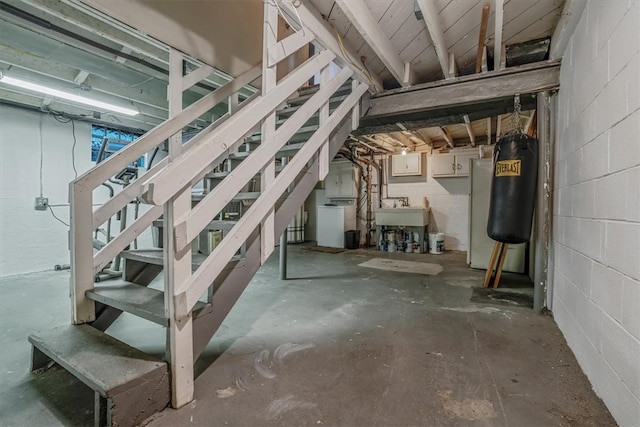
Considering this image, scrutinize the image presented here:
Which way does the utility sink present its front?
toward the camera

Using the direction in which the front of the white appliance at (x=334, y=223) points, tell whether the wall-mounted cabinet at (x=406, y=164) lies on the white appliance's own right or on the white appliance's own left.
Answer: on the white appliance's own left

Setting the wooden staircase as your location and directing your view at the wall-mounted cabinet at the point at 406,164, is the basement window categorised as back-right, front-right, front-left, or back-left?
front-left

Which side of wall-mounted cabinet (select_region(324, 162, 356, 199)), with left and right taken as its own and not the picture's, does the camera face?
front

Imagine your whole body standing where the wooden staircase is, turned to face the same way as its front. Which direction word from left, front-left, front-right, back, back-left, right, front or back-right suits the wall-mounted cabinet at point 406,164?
back

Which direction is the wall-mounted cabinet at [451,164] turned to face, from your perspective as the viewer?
facing the viewer

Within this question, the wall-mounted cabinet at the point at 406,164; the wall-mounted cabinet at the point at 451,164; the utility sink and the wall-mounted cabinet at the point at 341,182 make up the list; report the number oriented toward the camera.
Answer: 4

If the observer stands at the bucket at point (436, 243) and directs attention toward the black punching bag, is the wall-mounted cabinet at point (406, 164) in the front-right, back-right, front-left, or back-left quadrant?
back-right

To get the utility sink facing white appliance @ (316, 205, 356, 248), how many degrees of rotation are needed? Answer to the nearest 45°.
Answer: approximately 90° to its right

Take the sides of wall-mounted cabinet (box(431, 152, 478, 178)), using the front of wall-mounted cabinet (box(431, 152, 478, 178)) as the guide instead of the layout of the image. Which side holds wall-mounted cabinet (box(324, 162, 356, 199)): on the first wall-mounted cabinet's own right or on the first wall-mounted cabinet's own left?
on the first wall-mounted cabinet's own right

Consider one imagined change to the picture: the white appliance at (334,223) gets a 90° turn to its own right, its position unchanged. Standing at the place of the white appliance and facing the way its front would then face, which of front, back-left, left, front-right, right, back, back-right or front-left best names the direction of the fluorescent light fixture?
front-left

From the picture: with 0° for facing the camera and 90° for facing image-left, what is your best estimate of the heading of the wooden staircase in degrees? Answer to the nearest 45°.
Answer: approximately 45°

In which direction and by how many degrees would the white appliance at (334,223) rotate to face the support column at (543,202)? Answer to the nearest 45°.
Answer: approximately 45° to its left

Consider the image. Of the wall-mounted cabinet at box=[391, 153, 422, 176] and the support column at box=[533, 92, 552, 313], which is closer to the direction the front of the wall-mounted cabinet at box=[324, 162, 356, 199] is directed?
the support column

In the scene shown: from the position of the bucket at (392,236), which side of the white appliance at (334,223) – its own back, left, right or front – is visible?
left
